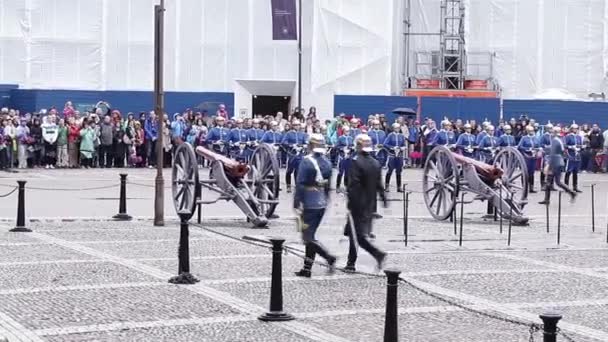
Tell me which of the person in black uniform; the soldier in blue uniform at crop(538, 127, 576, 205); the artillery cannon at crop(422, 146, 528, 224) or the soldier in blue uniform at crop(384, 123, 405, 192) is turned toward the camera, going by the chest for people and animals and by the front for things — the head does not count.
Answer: the soldier in blue uniform at crop(384, 123, 405, 192)

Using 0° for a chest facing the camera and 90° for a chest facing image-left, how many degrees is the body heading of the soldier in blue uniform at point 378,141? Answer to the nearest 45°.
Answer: approximately 0°

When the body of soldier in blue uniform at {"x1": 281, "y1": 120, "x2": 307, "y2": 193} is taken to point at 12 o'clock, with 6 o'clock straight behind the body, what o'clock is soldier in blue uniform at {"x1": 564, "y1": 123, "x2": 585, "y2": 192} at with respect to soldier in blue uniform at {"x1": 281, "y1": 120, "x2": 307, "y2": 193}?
soldier in blue uniform at {"x1": 564, "y1": 123, "x2": 585, "y2": 192} is roughly at 9 o'clock from soldier in blue uniform at {"x1": 281, "y1": 120, "x2": 307, "y2": 193}.

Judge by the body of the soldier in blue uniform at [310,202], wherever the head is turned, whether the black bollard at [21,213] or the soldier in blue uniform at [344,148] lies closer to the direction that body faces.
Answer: the black bollard

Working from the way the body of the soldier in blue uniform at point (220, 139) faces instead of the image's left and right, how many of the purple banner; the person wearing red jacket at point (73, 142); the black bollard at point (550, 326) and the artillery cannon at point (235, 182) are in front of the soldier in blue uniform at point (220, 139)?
2
